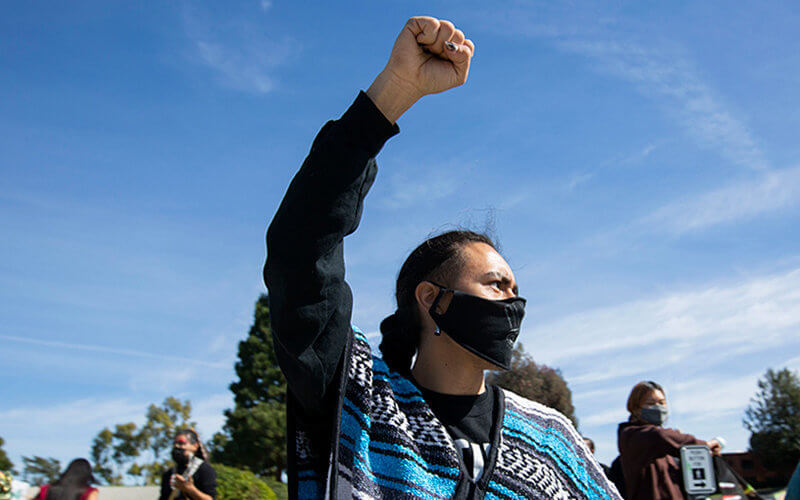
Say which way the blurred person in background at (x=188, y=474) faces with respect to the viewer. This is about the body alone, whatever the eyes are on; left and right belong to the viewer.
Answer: facing the viewer and to the left of the viewer

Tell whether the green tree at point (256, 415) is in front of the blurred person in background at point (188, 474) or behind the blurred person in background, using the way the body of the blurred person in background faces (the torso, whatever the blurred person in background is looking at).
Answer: behind

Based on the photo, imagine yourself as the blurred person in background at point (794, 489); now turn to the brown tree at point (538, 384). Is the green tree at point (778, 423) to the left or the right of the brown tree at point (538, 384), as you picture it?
right

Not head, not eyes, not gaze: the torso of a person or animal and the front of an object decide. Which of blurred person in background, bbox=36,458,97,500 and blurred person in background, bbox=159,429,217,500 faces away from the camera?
blurred person in background, bbox=36,458,97,500

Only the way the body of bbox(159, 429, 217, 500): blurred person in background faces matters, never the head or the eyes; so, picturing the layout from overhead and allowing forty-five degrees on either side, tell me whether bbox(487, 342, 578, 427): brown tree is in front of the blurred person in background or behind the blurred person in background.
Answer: behind

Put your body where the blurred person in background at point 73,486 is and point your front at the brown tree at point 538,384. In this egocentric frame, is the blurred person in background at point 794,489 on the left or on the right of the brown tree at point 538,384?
right

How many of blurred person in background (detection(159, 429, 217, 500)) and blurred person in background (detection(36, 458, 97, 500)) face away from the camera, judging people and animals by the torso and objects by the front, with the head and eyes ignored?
1

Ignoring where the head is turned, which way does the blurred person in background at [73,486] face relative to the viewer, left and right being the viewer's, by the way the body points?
facing away from the viewer

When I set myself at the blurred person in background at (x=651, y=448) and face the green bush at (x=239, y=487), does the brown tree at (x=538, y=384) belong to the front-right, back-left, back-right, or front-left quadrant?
front-right

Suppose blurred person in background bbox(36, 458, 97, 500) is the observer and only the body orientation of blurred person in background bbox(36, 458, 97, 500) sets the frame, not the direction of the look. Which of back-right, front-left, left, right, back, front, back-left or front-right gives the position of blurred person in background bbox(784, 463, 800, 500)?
back-right

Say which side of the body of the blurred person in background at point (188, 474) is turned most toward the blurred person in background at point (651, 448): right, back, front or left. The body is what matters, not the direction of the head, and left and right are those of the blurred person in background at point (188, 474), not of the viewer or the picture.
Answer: left

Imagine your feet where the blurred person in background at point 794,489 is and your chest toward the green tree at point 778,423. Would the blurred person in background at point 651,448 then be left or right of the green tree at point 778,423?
left

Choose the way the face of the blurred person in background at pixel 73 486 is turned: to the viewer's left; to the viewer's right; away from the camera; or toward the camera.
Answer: away from the camera

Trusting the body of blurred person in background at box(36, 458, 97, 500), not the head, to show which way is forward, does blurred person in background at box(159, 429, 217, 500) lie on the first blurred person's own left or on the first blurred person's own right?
on the first blurred person's own right
